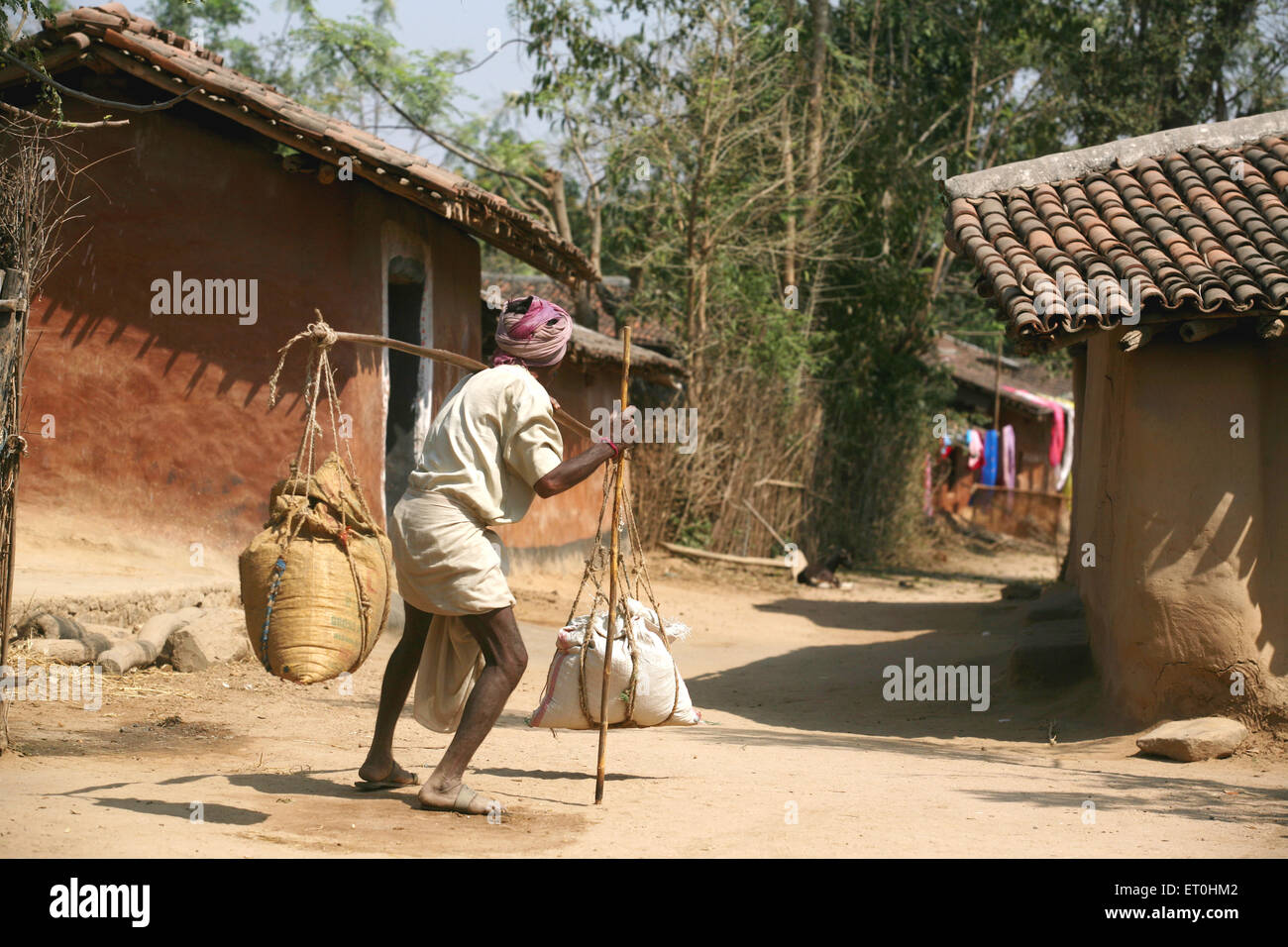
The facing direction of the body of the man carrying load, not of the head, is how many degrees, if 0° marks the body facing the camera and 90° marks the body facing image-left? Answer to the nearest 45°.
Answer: approximately 225°

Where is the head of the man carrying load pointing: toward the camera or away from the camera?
away from the camera

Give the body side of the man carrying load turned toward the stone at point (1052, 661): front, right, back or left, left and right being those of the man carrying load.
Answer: front

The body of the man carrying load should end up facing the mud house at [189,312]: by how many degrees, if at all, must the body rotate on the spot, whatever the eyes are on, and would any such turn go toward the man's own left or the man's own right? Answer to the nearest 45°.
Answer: approximately 45° to the man's own left
